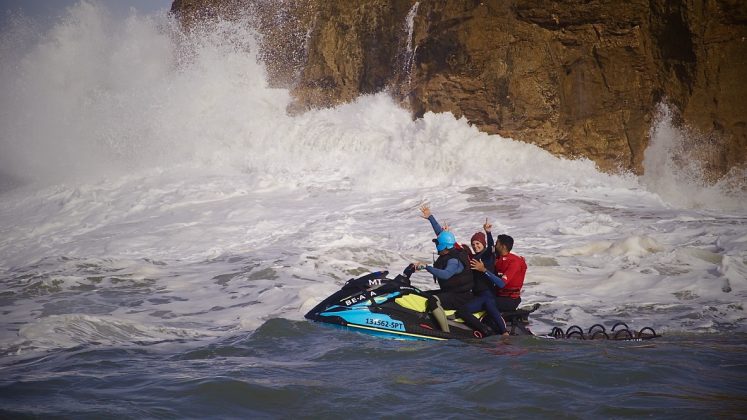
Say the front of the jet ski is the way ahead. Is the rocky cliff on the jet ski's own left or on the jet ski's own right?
on the jet ski's own right

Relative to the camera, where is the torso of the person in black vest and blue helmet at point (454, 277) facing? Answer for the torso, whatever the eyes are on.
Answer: to the viewer's left

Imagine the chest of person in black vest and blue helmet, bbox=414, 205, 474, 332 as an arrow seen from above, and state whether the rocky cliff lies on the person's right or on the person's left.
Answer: on the person's right

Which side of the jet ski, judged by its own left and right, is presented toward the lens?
left
